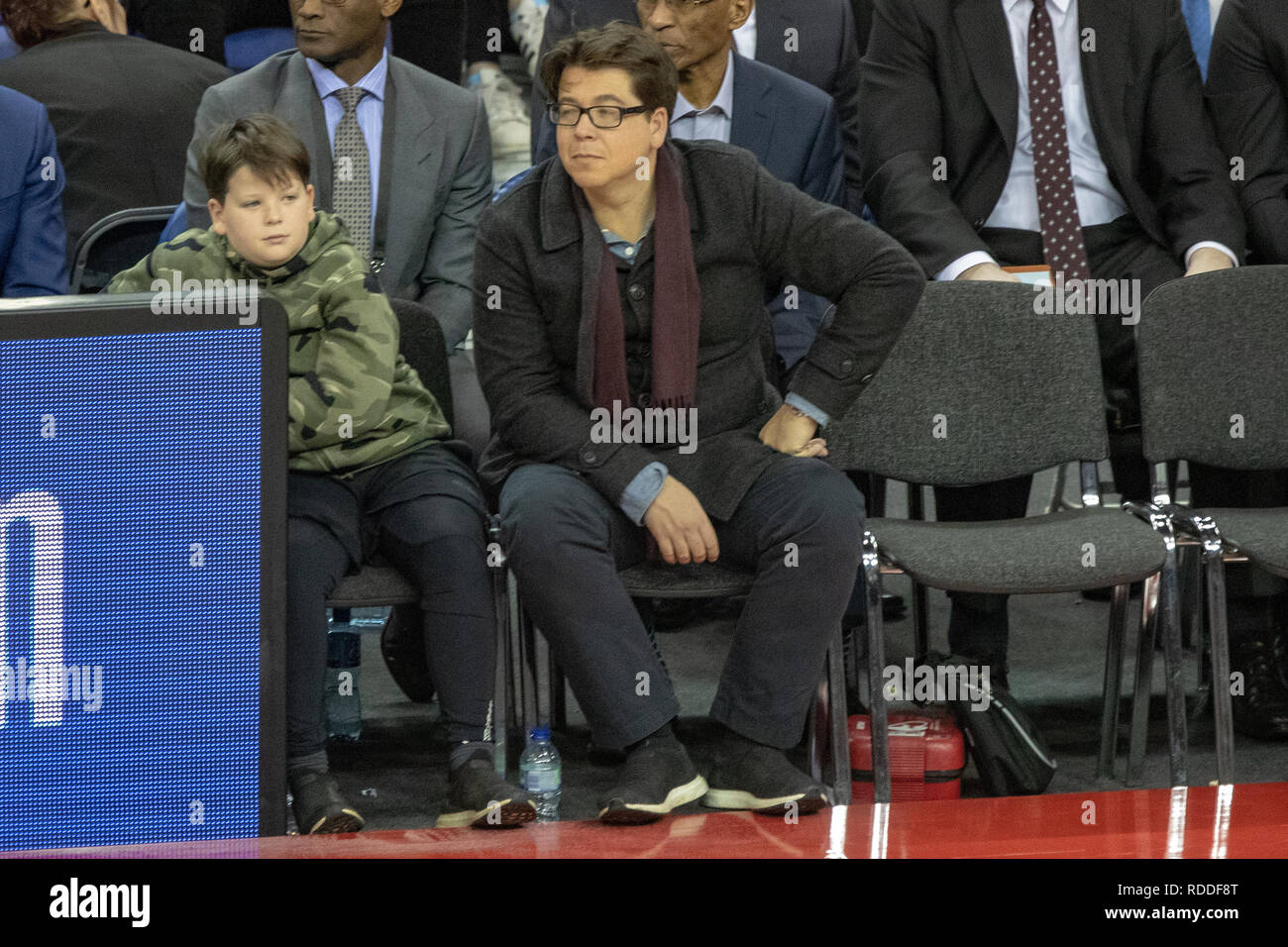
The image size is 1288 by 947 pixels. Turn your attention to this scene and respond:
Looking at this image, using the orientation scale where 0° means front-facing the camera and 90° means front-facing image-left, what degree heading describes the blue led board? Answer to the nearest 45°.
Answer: approximately 0°

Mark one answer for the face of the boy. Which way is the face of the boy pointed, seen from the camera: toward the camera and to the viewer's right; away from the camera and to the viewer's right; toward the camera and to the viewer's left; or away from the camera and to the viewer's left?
toward the camera and to the viewer's right

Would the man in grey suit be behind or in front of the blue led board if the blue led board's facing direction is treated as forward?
behind

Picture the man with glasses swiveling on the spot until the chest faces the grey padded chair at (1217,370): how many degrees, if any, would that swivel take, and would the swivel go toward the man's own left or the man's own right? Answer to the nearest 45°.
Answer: approximately 135° to the man's own left

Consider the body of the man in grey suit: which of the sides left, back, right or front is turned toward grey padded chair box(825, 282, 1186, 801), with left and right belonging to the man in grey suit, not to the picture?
left

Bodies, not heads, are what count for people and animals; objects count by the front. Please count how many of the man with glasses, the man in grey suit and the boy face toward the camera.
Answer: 3

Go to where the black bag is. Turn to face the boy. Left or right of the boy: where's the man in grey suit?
right

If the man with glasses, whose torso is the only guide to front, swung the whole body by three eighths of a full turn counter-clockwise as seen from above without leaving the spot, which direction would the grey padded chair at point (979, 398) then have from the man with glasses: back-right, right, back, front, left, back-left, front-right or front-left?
front

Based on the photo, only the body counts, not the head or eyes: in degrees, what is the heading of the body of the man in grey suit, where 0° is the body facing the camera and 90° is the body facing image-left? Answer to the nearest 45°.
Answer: approximately 0°
